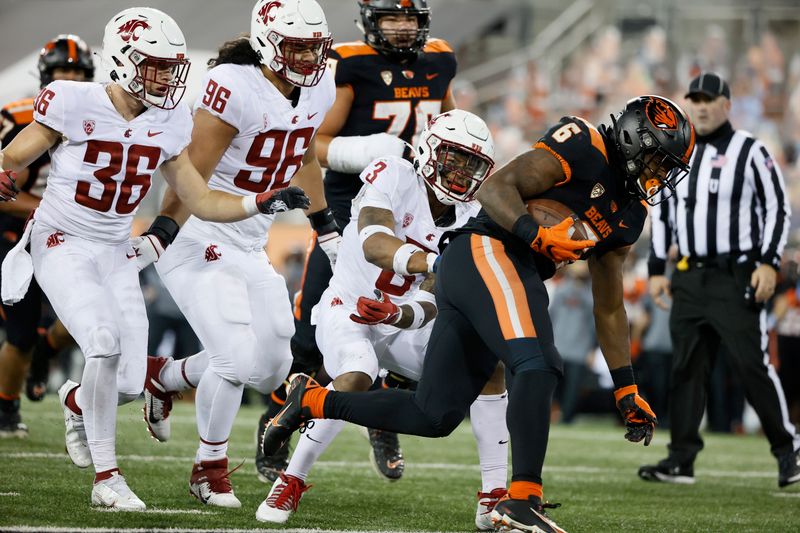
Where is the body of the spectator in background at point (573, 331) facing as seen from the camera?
toward the camera

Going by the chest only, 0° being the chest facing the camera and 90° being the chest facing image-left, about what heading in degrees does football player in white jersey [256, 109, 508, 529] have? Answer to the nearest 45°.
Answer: approximately 315°

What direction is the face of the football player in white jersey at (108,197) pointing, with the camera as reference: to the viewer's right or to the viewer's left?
to the viewer's right

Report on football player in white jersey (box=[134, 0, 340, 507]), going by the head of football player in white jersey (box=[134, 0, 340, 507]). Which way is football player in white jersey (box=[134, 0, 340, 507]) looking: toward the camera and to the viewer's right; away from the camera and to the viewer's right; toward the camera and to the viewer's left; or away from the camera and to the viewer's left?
toward the camera and to the viewer's right

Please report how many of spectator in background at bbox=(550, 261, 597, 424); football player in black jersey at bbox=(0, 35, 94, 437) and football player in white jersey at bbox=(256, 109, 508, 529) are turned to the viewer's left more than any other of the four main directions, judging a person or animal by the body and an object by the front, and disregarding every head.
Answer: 0

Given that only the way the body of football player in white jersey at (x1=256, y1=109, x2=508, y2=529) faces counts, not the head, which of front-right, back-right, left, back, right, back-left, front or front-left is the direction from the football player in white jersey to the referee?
left

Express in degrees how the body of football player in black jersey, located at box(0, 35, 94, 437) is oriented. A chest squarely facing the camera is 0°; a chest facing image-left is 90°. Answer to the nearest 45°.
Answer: approximately 315°

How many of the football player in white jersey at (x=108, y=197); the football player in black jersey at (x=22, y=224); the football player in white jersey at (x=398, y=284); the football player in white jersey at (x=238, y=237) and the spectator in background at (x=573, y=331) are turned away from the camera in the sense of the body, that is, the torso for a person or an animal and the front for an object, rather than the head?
0

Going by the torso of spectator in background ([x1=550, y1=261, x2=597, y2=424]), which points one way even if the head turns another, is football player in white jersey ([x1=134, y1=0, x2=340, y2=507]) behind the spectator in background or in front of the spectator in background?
in front

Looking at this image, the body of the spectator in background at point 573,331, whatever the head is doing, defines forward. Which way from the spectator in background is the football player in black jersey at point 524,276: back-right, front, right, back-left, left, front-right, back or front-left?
front

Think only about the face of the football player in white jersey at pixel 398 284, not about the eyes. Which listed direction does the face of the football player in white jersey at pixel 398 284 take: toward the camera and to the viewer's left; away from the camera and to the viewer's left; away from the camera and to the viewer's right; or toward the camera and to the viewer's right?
toward the camera and to the viewer's right

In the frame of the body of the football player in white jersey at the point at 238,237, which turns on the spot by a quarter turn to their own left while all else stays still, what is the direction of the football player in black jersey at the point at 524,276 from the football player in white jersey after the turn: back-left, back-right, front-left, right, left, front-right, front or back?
right

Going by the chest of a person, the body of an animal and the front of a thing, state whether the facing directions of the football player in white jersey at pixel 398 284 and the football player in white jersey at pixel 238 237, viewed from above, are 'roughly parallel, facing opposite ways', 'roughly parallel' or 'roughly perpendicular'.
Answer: roughly parallel
